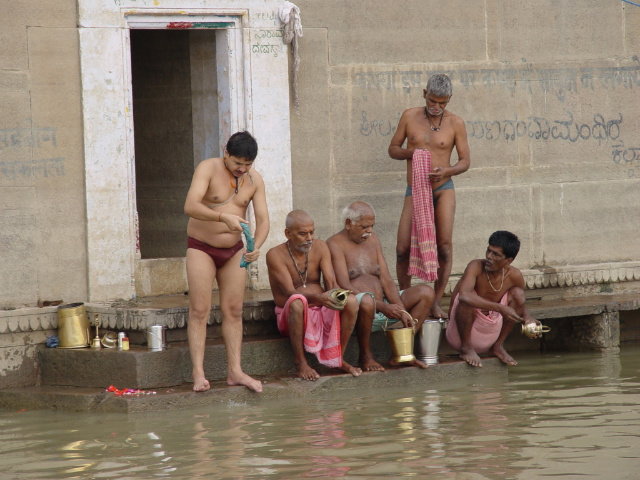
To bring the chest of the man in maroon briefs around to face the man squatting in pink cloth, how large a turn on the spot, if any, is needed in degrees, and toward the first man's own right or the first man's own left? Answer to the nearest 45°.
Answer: approximately 90° to the first man's own left

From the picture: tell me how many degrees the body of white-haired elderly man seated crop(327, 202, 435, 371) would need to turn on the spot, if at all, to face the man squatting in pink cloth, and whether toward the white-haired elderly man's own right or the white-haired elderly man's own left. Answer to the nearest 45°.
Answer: approximately 45° to the white-haired elderly man's own left

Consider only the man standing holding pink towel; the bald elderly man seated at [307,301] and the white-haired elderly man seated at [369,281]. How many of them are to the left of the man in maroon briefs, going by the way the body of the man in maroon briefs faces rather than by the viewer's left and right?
3

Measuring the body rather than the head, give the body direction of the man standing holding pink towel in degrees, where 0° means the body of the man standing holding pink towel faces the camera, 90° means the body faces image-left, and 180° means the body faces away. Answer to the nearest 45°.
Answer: approximately 0°

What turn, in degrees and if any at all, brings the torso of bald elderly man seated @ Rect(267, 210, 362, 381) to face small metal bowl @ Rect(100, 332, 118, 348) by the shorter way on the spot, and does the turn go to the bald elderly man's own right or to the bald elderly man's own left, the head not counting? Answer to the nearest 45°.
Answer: approximately 135° to the bald elderly man's own right

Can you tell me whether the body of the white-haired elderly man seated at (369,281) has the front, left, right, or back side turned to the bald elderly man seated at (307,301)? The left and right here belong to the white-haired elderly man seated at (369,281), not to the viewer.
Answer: right

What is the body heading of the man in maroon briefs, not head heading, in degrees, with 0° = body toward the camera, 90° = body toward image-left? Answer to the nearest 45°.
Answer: approximately 315°

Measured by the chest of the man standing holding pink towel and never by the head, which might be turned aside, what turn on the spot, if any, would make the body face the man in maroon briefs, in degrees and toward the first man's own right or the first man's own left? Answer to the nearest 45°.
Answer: approximately 45° to the first man's own right
